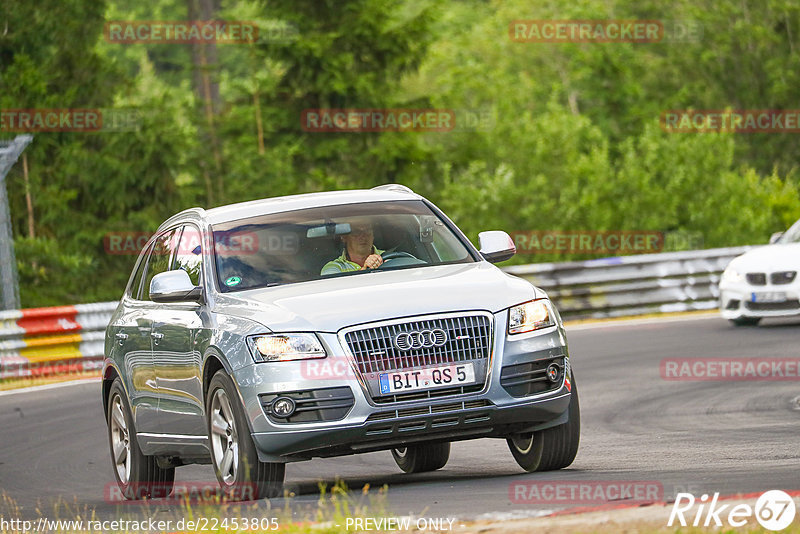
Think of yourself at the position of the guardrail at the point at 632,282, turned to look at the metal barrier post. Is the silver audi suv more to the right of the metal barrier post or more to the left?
left

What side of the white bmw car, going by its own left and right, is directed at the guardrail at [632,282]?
right

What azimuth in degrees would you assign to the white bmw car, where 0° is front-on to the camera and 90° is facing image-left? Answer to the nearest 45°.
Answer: approximately 45°

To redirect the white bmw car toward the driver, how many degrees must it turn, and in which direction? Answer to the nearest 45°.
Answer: approximately 45° to its left

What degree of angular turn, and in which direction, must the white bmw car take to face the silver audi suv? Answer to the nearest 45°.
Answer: approximately 45° to its left

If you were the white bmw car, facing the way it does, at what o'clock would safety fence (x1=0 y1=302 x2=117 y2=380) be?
The safety fence is roughly at 1 o'clock from the white bmw car.
